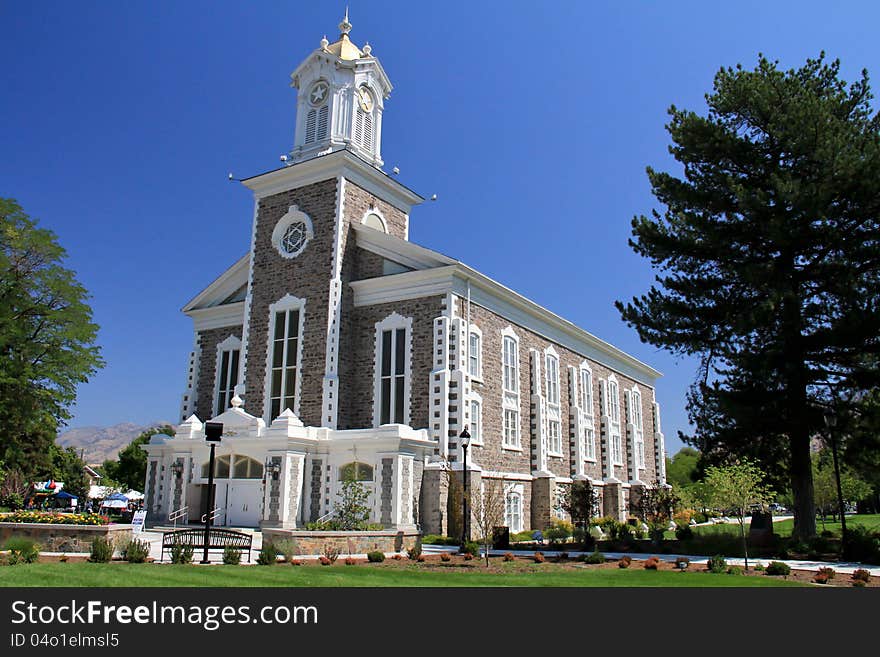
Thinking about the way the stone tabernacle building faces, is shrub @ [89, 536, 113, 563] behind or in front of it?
in front

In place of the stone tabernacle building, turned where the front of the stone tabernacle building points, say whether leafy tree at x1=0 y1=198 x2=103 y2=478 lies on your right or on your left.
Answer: on your right

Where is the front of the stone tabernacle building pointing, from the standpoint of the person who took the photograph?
facing the viewer and to the left of the viewer

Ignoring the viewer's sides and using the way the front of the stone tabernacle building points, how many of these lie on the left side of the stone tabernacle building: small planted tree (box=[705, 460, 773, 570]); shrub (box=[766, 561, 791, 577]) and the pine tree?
3

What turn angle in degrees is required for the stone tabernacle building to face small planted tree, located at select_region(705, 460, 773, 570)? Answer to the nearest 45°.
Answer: approximately 90° to its left

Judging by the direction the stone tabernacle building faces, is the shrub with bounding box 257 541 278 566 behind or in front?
in front

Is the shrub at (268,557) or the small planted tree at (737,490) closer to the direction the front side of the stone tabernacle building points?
the shrub

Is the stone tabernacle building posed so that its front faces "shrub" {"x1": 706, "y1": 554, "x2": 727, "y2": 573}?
no

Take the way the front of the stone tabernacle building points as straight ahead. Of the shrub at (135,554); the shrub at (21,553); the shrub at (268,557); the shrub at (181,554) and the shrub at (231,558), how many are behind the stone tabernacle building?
0

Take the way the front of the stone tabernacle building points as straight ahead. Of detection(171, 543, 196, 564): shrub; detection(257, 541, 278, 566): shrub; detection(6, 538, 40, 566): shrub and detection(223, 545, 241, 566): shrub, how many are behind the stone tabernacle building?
0

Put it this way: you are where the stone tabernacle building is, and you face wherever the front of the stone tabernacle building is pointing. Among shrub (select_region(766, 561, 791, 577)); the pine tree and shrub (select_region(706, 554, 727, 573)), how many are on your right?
0

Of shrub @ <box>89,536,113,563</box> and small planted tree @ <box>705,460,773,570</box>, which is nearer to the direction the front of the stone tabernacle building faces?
the shrub
